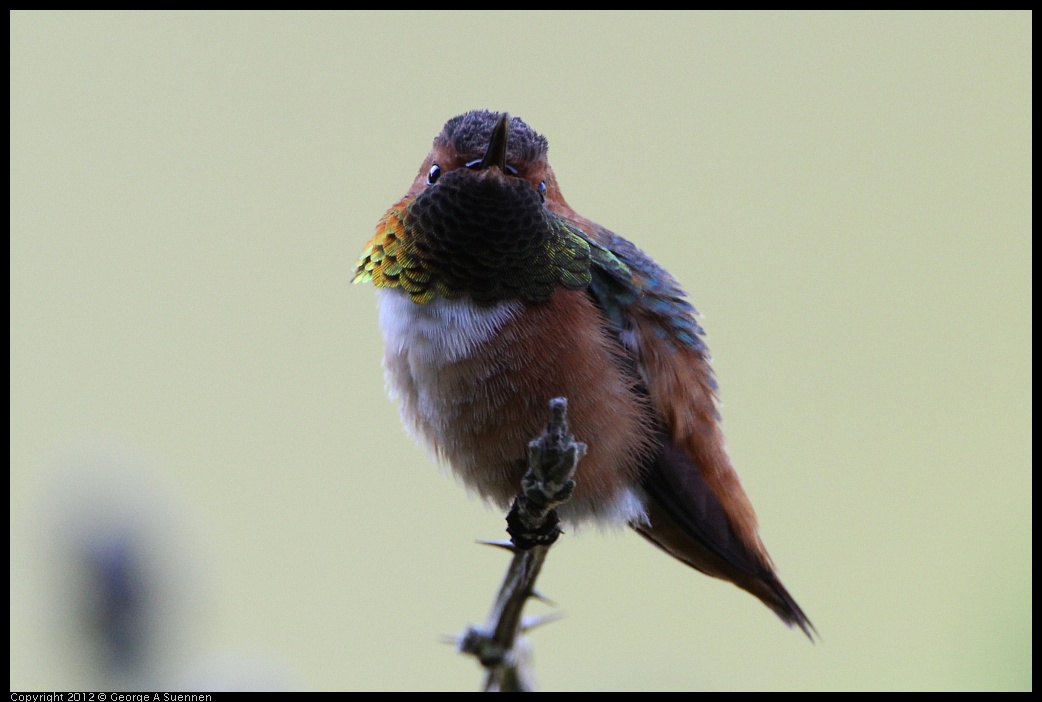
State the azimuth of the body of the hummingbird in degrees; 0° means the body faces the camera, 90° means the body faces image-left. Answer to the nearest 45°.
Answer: approximately 45°
